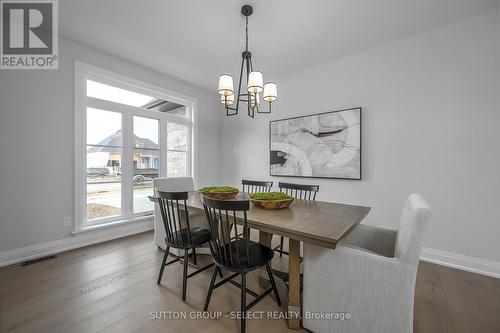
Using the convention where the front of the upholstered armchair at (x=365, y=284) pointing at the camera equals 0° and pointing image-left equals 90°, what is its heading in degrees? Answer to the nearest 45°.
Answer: approximately 90°

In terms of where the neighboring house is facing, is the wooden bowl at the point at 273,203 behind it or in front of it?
in front

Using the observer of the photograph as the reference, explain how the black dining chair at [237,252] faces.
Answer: facing away from the viewer and to the right of the viewer

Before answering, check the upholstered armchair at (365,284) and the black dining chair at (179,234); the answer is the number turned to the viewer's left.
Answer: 1

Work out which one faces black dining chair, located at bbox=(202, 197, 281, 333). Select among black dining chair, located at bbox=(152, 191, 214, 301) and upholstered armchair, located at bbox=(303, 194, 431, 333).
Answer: the upholstered armchair

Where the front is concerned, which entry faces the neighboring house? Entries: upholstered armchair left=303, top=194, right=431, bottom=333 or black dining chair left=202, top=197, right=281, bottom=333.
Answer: the upholstered armchair

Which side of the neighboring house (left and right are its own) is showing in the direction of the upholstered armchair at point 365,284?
front

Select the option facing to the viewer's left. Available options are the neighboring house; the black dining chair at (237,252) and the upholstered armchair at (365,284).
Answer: the upholstered armchair

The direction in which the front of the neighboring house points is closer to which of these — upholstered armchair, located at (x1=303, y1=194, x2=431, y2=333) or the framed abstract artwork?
the upholstered armchair

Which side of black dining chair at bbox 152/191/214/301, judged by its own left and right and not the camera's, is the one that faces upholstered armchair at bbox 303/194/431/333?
right

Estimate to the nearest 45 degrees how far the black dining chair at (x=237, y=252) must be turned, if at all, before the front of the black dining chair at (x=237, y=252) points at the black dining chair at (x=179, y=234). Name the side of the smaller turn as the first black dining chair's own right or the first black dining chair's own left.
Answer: approximately 90° to the first black dining chair's own left

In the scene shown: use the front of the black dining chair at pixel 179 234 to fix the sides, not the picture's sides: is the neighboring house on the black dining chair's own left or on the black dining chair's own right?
on the black dining chair's own left

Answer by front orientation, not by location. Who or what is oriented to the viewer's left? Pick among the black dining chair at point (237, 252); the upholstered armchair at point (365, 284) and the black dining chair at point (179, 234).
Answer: the upholstered armchair
